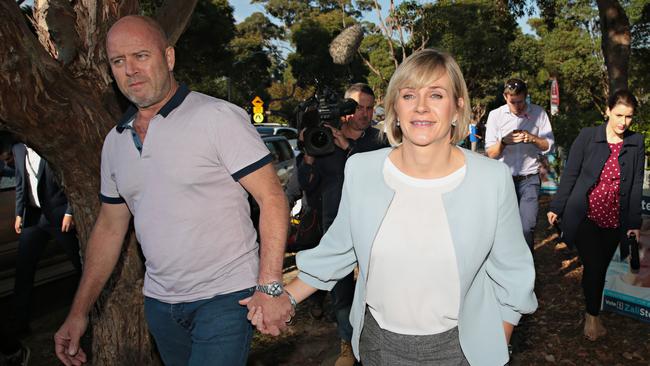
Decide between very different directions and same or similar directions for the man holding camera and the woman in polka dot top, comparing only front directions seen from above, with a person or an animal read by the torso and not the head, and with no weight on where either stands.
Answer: same or similar directions

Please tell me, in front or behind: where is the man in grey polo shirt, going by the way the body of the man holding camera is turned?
in front

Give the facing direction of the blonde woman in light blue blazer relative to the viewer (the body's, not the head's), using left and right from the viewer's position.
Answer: facing the viewer

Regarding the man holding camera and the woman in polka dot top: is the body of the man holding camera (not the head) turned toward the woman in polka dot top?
no

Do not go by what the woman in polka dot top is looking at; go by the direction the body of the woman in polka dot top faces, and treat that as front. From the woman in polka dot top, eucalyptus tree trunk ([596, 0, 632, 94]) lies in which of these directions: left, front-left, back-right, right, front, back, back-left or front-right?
back

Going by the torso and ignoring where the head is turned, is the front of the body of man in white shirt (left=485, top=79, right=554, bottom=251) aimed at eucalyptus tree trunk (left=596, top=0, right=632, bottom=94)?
no

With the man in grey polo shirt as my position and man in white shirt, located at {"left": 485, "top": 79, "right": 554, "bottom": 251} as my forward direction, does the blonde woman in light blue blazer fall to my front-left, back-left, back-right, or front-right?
front-right

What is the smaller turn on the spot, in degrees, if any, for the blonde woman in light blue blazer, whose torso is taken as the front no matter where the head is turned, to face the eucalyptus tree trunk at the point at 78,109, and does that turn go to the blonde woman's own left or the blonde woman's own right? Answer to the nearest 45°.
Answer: approximately 135° to the blonde woman's own right

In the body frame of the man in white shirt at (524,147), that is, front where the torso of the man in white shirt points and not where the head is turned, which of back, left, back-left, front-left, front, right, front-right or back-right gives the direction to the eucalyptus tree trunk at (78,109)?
front-right

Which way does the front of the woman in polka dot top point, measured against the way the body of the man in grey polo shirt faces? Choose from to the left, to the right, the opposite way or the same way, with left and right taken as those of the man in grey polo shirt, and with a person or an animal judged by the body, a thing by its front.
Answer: the same way

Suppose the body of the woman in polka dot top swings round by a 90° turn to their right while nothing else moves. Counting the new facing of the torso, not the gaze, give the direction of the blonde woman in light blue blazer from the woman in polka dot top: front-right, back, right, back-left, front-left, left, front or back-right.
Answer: left

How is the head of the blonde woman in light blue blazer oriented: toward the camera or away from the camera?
toward the camera

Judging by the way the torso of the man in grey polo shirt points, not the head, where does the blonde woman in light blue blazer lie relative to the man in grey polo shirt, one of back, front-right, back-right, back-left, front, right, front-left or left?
left

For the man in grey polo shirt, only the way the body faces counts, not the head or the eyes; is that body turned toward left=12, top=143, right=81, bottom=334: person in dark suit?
no

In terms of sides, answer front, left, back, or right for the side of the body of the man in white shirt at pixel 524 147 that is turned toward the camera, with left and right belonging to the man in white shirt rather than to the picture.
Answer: front

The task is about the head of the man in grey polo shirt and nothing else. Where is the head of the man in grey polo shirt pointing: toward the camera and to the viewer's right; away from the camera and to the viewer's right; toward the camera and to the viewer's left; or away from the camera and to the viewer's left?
toward the camera and to the viewer's left

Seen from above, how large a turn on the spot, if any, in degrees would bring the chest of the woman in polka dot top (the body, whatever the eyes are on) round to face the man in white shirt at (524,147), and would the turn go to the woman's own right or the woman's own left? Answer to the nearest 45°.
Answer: approximately 135° to the woman's own right
